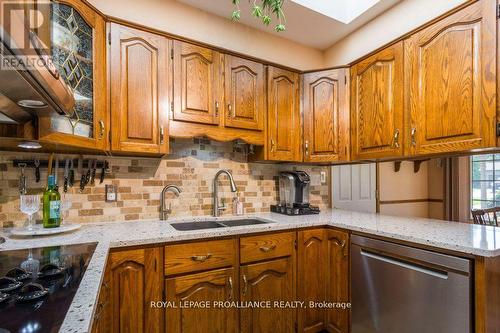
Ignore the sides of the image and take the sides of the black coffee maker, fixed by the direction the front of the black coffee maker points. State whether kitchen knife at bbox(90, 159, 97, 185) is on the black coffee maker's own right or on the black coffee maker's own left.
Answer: on the black coffee maker's own right

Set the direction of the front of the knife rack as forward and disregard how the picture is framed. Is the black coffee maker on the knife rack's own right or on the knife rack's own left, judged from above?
on the knife rack's own left

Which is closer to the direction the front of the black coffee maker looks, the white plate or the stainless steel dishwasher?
the stainless steel dishwasher

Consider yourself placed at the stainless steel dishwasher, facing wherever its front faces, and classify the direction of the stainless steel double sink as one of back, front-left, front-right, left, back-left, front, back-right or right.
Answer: front-right

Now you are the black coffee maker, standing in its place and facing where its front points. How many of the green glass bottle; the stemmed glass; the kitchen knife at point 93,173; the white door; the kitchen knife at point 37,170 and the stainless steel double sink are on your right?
5

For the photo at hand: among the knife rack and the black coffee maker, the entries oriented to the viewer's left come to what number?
0

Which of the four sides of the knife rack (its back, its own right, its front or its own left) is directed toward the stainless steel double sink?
left

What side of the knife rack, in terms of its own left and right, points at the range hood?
front

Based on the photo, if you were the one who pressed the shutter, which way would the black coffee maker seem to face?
facing the viewer and to the right of the viewer

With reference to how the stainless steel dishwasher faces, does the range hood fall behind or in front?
in front

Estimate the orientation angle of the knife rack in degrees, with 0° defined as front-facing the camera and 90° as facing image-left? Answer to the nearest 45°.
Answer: approximately 0°
